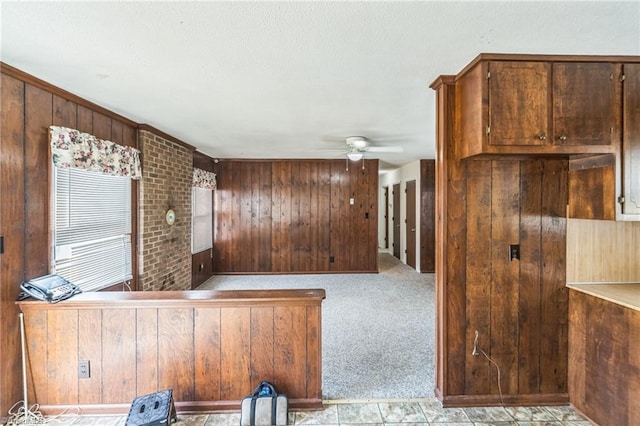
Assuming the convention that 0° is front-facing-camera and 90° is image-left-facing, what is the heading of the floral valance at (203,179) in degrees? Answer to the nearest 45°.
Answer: approximately 315°

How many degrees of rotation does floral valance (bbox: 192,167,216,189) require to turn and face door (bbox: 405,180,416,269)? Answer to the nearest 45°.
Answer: approximately 45° to its left

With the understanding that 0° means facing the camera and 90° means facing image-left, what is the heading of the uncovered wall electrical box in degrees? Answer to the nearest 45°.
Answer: approximately 0°

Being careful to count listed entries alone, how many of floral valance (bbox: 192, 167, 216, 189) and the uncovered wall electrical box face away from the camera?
0

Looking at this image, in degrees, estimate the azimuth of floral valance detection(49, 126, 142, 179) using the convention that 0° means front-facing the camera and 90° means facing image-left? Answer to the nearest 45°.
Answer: approximately 315°

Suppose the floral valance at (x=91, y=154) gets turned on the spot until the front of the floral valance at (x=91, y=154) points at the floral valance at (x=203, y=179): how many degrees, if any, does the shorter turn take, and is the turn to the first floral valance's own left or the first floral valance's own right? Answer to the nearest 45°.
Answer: approximately 90° to the first floral valance's own left

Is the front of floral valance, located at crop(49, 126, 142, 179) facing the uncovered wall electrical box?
yes

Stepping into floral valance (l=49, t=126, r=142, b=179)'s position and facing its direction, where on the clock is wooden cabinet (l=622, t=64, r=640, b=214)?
The wooden cabinet is roughly at 12 o'clock from the floral valance.
